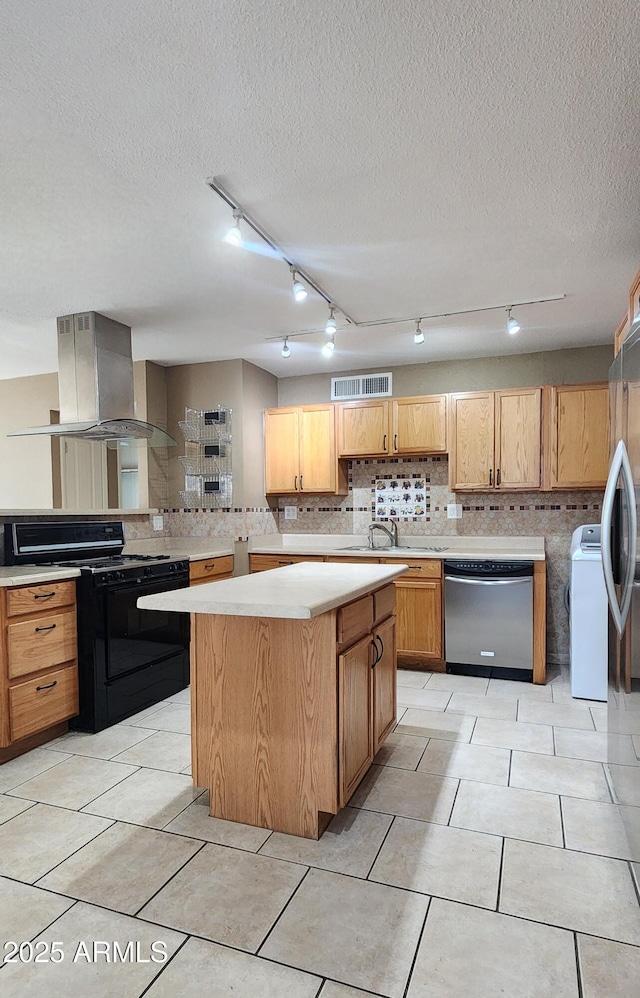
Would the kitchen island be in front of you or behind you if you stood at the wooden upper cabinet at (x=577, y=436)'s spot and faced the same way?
in front

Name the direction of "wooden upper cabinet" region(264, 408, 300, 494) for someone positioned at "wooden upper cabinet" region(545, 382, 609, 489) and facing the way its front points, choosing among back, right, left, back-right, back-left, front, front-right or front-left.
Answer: right

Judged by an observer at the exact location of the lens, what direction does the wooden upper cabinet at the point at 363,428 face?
facing the viewer

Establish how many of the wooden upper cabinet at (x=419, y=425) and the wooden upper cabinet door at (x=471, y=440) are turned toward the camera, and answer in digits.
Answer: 2

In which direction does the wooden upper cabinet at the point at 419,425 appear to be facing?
toward the camera

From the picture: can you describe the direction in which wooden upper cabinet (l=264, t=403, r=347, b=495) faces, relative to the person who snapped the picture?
facing the viewer

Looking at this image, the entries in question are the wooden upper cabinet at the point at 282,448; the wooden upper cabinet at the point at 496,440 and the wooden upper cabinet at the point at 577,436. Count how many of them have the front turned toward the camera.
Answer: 3

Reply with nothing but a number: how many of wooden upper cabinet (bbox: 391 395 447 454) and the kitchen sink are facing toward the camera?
2

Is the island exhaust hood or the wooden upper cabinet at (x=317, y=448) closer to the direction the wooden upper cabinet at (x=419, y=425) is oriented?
the island exhaust hood

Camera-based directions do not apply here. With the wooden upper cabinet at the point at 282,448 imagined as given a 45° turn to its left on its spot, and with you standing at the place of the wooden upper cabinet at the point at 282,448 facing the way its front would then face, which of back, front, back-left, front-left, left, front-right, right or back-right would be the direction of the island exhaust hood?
right

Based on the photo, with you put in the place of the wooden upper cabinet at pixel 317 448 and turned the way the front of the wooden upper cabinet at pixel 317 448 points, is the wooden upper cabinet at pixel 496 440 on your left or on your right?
on your left

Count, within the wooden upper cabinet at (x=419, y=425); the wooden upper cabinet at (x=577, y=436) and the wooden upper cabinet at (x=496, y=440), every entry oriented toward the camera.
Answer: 3
